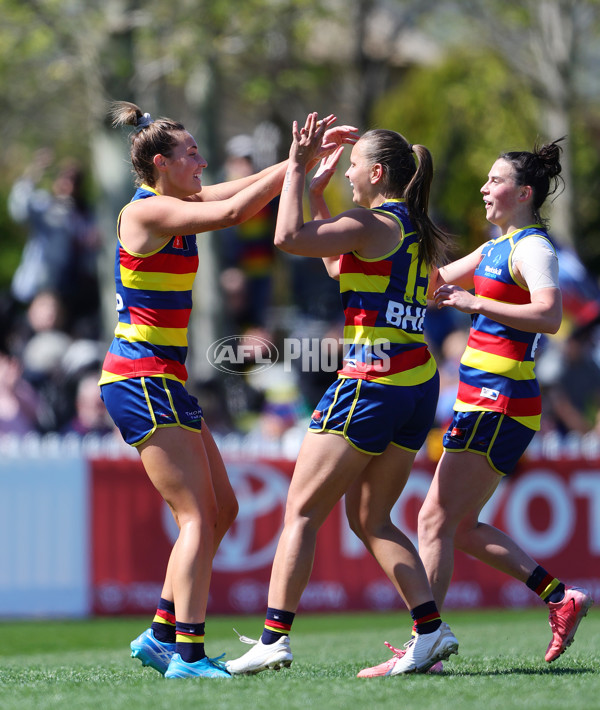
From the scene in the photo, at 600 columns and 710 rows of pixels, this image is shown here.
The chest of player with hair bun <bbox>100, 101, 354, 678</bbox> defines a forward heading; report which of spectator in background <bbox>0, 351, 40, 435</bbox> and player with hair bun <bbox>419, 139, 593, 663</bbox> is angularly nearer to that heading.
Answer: the player with hair bun

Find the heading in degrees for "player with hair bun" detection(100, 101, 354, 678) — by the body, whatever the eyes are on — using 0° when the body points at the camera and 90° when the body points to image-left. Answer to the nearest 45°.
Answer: approximately 270°

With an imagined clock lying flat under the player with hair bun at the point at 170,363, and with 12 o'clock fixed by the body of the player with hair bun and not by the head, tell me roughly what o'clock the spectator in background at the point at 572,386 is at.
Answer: The spectator in background is roughly at 10 o'clock from the player with hair bun.

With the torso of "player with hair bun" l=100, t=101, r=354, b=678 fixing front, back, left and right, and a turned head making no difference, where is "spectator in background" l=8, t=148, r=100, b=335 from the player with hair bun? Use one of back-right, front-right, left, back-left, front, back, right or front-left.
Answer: left

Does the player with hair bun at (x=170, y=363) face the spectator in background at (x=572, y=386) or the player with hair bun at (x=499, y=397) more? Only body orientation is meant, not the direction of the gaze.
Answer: the player with hair bun

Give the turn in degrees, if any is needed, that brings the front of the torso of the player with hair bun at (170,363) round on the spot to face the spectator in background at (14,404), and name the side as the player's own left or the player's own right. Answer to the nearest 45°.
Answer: approximately 90° to the player's own left

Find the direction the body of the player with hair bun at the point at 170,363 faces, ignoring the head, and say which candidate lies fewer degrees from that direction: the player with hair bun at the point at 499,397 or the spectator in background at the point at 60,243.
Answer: the player with hair bun

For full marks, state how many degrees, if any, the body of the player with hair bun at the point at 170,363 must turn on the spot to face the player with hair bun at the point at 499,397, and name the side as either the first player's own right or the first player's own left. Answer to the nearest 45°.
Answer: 0° — they already face them

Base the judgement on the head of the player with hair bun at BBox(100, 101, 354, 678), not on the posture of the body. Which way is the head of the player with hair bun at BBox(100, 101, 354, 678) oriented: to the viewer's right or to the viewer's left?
to the viewer's right

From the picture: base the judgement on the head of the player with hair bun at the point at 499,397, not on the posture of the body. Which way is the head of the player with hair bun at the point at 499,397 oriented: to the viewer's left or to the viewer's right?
to the viewer's left

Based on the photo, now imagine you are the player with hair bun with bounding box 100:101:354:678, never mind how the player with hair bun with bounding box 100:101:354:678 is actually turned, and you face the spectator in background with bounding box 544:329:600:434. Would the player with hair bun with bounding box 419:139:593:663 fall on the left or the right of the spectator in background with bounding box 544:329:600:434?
right
